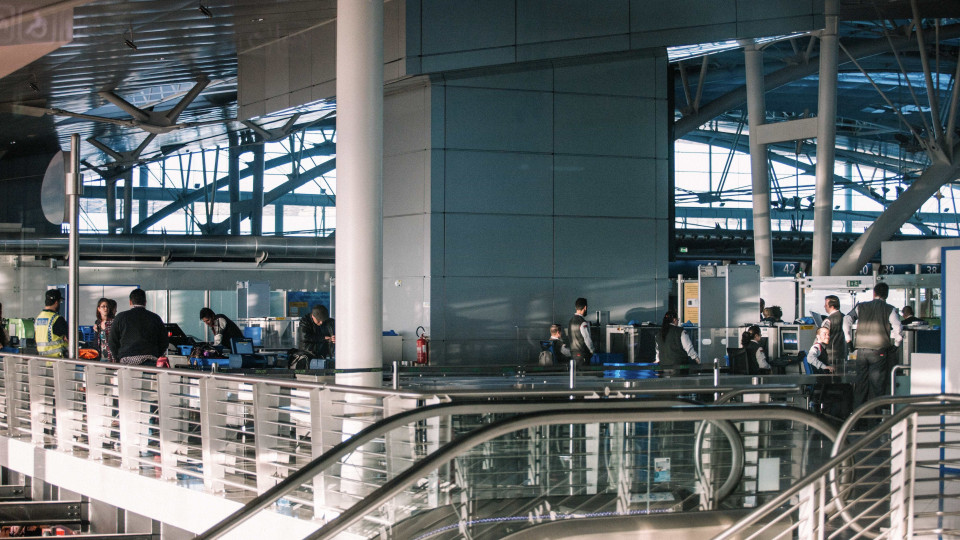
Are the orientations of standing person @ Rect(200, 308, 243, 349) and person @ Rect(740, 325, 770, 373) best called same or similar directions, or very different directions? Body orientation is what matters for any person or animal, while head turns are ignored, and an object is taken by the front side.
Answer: very different directions

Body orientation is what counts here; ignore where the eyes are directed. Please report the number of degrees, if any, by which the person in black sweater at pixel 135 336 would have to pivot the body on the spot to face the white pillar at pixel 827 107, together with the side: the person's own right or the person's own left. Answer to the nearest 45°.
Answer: approximately 45° to the person's own right

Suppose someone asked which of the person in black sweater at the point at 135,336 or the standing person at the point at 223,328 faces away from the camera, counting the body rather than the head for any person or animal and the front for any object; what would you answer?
the person in black sweater

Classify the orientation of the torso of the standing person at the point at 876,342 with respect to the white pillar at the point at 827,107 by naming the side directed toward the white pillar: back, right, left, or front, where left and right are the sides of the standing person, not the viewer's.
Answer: front

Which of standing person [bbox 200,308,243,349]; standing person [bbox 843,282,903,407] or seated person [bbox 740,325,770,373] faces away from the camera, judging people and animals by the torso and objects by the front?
standing person [bbox 843,282,903,407]

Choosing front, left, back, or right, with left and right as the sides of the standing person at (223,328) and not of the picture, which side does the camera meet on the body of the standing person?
left

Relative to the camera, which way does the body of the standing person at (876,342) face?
away from the camera

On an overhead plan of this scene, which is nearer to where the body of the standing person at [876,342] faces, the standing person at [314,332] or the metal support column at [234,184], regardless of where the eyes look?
the metal support column

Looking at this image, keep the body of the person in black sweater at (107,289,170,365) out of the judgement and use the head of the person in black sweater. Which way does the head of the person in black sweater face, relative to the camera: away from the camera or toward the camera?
away from the camera

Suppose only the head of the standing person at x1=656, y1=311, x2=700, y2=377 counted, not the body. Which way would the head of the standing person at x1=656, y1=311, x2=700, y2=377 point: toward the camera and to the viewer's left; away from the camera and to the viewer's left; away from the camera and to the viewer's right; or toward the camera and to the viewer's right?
away from the camera and to the viewer's right

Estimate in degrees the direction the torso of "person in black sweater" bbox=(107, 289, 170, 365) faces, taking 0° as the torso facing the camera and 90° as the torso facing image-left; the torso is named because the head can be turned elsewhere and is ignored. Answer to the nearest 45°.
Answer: approximately 180°

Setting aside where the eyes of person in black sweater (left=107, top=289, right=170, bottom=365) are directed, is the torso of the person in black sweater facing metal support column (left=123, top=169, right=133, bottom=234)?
yes
